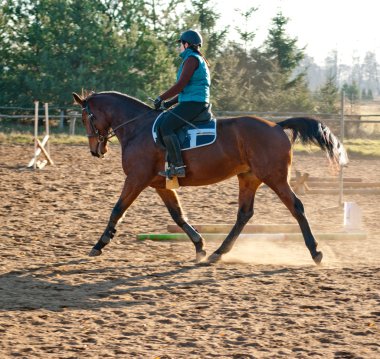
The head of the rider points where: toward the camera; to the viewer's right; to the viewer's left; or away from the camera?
to the viewer's left

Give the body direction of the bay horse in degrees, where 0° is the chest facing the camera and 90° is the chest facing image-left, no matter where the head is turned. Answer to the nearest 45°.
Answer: approximately 90°

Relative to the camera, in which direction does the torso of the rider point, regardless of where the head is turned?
to the viewer's left
